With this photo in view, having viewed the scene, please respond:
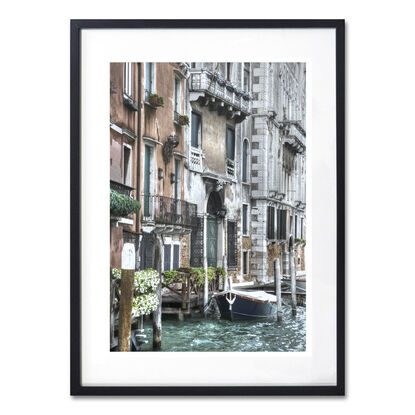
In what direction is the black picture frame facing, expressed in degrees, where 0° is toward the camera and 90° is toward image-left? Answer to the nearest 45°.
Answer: approximately 0°
